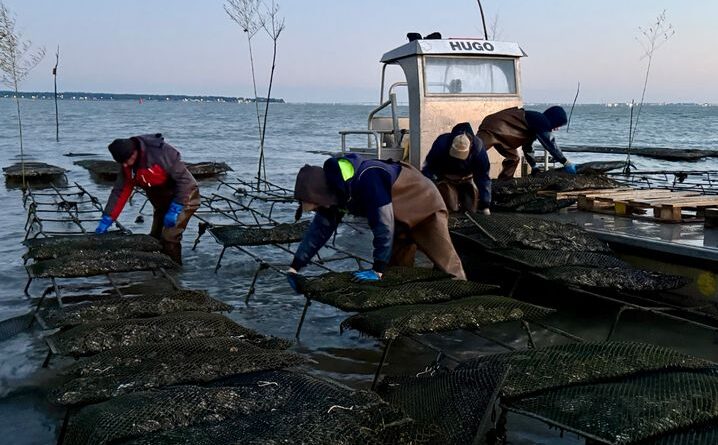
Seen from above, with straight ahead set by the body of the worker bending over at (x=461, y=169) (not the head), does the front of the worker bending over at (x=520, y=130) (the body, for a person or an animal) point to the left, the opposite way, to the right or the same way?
to the left

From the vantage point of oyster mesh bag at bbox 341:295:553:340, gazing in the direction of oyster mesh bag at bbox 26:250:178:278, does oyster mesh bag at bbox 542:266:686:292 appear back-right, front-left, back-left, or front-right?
back-right

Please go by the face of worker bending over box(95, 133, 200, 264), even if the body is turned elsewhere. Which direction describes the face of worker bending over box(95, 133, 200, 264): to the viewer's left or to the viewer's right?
to the viewer's left

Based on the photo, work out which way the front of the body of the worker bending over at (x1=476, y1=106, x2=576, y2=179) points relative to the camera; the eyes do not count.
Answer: to the viewer's right

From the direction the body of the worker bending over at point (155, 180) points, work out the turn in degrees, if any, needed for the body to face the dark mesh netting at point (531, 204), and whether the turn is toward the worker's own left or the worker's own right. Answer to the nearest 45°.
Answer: approximately 135° to the worker's own left

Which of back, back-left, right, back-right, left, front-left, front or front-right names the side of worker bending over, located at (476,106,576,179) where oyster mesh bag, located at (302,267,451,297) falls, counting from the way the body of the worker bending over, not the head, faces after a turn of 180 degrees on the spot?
left

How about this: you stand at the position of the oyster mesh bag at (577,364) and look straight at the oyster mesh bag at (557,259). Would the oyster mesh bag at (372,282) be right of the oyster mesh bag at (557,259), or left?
left

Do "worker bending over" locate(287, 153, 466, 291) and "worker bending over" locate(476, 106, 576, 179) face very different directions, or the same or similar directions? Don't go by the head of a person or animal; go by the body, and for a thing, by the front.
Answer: very different directions

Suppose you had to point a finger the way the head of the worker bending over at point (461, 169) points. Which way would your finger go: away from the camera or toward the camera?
toward the camera

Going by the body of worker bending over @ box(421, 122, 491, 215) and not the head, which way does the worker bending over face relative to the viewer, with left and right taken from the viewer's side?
facing the viewer

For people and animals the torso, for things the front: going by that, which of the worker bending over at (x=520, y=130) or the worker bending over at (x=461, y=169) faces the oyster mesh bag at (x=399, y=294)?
the worker bending over at (x=461, y=169)

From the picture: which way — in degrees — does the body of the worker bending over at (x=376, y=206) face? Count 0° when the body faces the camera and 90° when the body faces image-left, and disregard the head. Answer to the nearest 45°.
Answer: approximately 90°

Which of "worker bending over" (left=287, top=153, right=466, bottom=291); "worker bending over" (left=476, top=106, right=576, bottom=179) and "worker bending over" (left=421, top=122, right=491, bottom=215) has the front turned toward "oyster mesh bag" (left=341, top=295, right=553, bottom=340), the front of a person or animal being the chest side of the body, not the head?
"worker bending over" (left=421, top=122, right=491, bottom=215)

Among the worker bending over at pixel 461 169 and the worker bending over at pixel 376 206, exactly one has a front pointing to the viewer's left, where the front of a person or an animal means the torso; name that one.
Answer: the worker bending over at pixel 376 206

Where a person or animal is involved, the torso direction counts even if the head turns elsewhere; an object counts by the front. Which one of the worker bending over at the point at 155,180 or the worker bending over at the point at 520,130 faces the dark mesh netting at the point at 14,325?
the worker bending over at the point at 155,180

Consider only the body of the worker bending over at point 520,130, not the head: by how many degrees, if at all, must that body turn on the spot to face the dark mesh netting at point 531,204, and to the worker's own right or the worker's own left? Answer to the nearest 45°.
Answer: approximately 90° to the worker's own right

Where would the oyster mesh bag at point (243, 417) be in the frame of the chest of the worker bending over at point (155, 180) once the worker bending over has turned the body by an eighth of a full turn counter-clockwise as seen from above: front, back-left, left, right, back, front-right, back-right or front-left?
front

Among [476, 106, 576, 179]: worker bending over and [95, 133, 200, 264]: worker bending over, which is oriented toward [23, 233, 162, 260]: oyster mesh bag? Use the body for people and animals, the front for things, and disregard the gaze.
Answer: [95, 133, 200, 264]: worker bending over

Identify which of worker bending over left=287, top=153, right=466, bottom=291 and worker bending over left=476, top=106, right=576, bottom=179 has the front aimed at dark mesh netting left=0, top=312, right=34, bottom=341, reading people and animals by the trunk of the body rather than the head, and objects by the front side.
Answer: worker bending over left=287, top=153, right=466, bottom=291
